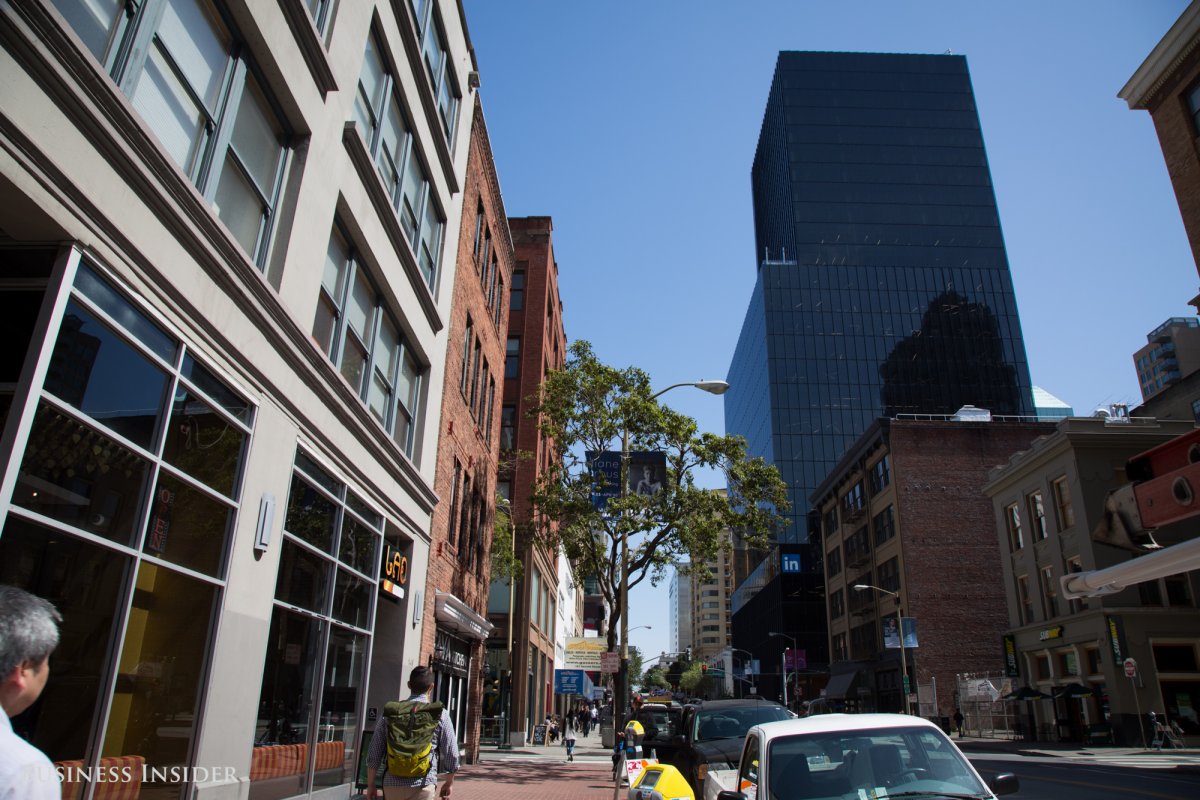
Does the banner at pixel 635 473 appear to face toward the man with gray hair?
yes

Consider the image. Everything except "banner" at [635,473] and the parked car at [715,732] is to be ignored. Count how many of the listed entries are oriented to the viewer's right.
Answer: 0

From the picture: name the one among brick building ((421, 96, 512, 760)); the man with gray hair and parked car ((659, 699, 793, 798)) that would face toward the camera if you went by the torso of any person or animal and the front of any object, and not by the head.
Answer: the parked car

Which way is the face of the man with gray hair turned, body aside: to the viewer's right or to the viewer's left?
to the viewer's right

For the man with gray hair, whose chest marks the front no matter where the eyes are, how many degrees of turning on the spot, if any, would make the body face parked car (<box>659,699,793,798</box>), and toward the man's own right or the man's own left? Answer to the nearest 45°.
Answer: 0° — they already face it

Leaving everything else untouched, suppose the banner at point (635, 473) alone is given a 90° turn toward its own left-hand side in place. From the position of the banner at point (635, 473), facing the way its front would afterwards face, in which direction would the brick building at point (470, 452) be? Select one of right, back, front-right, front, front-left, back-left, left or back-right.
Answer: back

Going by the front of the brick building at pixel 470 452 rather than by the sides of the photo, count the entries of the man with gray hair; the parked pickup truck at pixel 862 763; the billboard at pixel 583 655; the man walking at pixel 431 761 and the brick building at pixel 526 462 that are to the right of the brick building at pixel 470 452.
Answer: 3

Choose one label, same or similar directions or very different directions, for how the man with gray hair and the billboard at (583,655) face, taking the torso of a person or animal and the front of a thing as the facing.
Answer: very different directions

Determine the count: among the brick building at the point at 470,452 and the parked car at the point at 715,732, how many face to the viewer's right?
1

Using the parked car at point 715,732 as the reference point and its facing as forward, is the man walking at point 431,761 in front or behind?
in front

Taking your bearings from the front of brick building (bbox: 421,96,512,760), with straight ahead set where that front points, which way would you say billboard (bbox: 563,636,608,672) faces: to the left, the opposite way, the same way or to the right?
to the right

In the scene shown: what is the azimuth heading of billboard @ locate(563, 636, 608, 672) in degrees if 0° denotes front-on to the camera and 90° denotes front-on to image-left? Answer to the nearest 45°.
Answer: approximately 0°

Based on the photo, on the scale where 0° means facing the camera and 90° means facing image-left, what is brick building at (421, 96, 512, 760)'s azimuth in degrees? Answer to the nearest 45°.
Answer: approximately 270°
